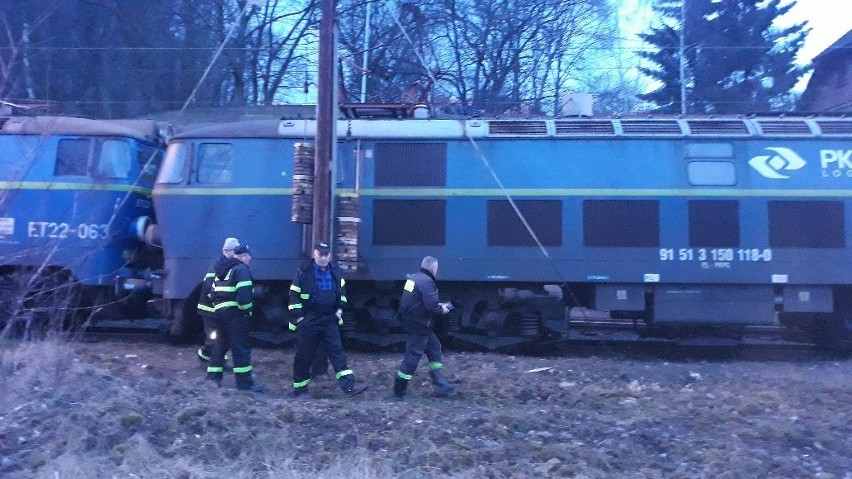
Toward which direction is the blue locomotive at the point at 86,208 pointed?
to the viewer's right

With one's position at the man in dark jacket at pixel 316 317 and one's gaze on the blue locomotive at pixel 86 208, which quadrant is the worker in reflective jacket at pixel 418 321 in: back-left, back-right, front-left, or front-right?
back-right

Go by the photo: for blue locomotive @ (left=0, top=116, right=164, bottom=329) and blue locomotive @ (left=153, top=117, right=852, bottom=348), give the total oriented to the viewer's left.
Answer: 1

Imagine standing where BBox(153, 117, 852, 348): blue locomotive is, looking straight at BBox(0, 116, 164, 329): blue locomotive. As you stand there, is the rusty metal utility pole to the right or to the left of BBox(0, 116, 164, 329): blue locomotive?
left

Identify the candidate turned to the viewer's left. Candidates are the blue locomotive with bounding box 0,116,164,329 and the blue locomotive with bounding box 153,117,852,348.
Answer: the blue locomotive with bounding box 153,117,852,348

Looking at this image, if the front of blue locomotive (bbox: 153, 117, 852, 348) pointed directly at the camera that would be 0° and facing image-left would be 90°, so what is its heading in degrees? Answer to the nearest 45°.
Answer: approximately 90°

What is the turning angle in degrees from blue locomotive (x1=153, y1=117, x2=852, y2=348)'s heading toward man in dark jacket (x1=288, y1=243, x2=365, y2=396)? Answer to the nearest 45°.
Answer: approximately 45° to its left

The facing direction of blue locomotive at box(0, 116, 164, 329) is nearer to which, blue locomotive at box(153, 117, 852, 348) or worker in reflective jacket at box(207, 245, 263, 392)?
the blue locomotive

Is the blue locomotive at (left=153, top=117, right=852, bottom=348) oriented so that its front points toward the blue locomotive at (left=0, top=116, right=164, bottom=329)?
yes

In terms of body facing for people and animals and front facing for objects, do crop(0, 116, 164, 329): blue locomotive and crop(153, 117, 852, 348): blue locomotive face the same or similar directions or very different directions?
very different directions

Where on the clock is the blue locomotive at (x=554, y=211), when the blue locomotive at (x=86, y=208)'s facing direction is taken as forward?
the blue locomotive at (x=554, y=211) is roughly at 1 o'clock from the blue locomotive at (x=86, y=208).
